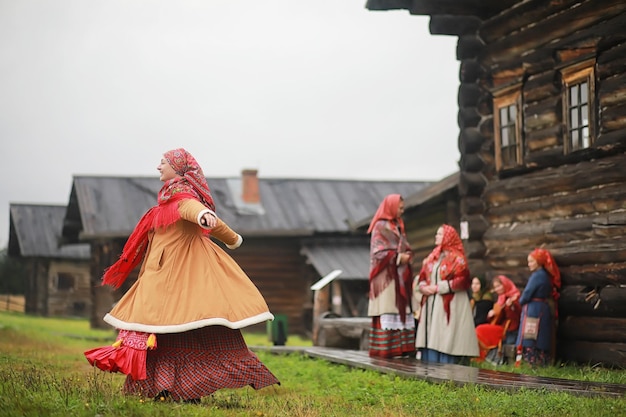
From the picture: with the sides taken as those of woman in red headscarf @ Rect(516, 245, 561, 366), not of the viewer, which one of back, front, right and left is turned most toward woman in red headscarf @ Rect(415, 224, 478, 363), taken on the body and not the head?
front

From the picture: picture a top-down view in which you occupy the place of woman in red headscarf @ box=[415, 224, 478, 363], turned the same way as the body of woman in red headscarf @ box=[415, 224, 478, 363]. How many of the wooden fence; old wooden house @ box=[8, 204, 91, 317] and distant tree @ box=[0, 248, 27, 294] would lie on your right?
3

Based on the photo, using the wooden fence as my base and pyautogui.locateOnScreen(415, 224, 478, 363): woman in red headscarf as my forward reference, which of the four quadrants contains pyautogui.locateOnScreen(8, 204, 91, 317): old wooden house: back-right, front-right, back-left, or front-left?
front-left

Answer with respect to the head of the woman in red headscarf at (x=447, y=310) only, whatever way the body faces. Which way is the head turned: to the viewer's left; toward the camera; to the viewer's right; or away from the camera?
to the viewer's left

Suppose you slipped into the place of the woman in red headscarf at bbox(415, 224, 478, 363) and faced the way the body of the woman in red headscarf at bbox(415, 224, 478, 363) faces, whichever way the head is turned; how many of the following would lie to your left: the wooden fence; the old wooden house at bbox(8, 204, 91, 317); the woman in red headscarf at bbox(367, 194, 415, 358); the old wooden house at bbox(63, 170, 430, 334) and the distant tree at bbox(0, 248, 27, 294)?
0

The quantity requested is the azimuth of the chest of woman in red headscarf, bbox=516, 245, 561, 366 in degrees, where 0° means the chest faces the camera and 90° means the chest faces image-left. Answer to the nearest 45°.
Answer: approximately 90°

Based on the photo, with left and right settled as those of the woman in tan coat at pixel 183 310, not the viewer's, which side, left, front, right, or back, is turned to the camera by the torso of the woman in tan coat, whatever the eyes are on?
left

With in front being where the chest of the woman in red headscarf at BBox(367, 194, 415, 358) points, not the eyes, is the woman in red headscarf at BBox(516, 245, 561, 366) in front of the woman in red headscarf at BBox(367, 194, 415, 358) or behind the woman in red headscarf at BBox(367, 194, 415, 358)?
in front

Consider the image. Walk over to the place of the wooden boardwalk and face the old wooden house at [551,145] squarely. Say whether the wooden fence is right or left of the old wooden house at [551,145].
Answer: left

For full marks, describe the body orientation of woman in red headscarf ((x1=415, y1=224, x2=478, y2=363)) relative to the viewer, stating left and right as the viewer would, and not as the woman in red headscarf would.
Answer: facing the viewer and to the left of the viewer

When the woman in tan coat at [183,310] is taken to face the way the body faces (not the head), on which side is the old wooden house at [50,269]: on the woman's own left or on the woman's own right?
on the woman's own right

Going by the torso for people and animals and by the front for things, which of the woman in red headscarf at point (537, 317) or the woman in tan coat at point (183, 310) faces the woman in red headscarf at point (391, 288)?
the woman in red headscarf at point (537, 317)

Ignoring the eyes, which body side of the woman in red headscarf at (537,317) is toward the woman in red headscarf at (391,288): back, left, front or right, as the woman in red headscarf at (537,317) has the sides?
front
